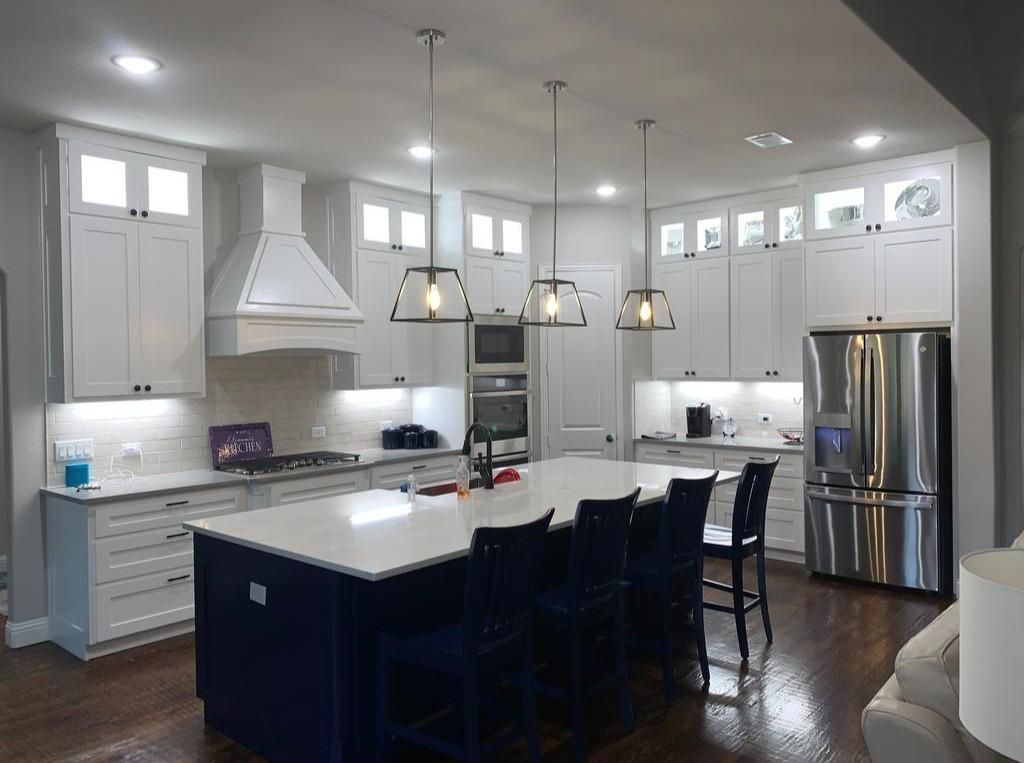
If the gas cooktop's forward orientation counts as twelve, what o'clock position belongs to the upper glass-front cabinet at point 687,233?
The upper glass-front cabinet is roughly at 10 o'clock from the gas cooktop.

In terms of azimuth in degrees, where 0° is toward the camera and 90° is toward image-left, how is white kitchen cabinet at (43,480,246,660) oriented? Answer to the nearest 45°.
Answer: approximately 315°

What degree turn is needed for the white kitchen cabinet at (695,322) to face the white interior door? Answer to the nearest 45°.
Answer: approximately 90° to its right

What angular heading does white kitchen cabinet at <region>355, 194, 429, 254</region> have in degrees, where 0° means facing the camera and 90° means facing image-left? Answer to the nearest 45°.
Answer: approximately 315°

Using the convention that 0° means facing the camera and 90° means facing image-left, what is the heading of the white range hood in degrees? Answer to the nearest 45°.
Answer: approximately 315°

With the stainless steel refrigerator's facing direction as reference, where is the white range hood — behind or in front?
in front

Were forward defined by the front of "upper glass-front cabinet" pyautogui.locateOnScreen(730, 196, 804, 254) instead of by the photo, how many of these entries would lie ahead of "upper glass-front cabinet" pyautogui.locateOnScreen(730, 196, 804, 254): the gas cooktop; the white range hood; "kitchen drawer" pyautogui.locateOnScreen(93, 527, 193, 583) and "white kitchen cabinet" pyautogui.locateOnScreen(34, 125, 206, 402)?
4

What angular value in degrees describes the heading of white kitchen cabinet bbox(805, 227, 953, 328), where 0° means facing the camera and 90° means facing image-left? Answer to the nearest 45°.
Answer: approximately 0°

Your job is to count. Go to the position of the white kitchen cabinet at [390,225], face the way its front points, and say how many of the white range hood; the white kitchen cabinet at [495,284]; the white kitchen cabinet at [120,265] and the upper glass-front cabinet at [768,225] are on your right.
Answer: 2

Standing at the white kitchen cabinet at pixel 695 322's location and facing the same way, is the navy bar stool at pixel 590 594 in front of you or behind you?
in front

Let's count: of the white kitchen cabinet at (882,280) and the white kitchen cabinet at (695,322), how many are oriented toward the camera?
2

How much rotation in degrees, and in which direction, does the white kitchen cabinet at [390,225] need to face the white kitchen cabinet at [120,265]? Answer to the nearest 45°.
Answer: approximately 90° to its right
